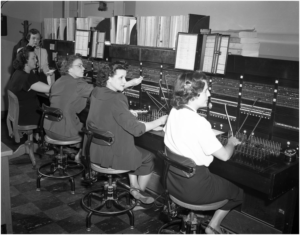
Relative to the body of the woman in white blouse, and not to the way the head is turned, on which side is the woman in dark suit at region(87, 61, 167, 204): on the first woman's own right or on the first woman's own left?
on the first woman's own left

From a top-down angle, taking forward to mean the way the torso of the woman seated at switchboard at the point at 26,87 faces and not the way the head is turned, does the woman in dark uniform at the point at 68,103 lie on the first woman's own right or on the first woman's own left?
on the first woman's own right

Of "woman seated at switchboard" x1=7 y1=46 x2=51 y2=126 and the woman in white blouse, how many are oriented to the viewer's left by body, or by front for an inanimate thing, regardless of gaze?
0

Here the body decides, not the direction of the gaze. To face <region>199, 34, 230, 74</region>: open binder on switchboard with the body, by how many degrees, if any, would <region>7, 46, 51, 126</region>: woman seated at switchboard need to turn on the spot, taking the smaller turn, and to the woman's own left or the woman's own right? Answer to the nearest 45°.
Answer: approximately 45° to the woman's own right

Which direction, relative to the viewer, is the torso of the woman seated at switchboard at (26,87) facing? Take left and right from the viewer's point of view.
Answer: facing to the right of the viewer

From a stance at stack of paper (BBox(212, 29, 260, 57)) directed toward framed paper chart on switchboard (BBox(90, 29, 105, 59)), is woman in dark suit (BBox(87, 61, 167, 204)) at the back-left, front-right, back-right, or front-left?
front-left

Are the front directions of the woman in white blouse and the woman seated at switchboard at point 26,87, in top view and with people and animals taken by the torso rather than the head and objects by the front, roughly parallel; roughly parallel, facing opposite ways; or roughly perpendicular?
roughly parallel

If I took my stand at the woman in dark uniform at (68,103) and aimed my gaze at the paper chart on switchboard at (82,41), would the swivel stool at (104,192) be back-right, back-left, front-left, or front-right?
back-right

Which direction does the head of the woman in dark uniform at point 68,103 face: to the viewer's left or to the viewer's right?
to the viewer's right

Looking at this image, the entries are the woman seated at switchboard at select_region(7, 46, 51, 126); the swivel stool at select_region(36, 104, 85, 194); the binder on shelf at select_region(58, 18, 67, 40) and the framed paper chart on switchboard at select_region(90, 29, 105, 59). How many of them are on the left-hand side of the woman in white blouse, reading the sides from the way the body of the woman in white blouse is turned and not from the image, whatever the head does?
4

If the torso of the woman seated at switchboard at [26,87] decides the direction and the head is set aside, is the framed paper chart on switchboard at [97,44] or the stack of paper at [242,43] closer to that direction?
the framed paper chart on switchboard

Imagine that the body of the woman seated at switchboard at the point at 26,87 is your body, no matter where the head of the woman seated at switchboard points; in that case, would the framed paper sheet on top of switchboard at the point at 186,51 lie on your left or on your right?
on your right

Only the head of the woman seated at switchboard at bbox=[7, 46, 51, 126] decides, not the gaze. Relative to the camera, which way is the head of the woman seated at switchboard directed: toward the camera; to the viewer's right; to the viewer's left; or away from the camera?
to the viewer's right

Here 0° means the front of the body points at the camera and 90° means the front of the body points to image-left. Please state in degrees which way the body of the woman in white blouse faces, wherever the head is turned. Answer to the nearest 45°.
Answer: approximately 225°

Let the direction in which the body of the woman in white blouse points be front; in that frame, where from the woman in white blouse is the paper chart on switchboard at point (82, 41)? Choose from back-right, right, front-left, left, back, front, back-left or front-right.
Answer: left

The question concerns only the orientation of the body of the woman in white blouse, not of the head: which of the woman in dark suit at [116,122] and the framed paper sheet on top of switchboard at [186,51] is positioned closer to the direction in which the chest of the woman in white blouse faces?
the framed paper sheet on top of switchboard
